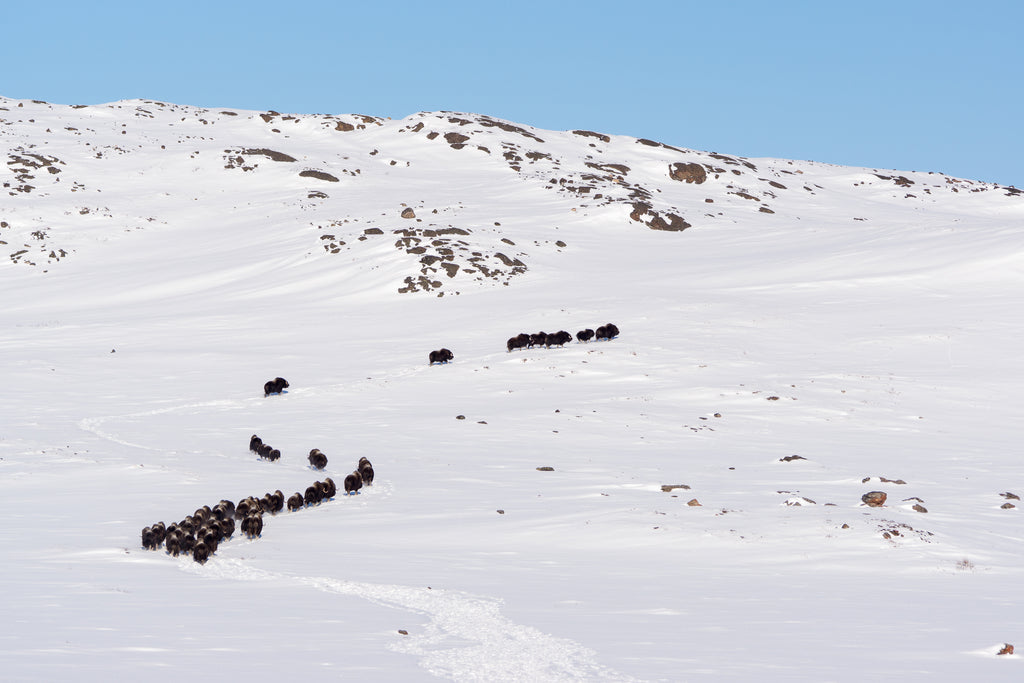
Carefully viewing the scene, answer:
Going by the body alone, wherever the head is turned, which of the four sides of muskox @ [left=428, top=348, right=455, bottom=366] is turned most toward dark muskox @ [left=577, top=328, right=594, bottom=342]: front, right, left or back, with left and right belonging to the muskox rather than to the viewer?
front

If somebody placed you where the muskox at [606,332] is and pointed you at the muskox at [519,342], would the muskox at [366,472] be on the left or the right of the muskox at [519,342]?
left

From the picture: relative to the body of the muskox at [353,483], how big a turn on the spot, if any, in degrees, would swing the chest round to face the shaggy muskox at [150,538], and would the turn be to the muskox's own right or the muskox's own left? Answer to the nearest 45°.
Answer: approximately 180°

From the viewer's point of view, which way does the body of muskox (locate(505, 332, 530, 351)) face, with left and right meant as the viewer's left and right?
facing to the right of the viewer

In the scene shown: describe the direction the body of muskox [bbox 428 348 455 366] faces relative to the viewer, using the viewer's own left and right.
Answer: facing to the right of the viewer

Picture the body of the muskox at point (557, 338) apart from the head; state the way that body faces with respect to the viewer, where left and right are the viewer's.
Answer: facing to the right of the viewer

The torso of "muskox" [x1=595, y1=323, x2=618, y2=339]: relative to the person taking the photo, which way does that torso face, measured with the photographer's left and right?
facing to the right of the viewer

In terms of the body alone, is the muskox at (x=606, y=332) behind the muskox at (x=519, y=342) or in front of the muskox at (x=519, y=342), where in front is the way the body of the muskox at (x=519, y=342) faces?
in front

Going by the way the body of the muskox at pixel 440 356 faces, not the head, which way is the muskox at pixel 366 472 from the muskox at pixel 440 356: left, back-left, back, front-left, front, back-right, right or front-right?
right

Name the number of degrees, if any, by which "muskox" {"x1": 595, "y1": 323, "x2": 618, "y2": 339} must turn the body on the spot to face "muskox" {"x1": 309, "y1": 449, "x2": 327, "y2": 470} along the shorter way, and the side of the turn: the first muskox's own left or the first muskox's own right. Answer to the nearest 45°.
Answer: approximately 90° to the first muskox's own right

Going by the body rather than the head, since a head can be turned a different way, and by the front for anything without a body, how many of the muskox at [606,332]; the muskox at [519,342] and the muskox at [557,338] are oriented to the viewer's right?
3

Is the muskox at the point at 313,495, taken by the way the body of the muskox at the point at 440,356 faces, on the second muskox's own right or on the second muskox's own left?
on the second muskox's own right
